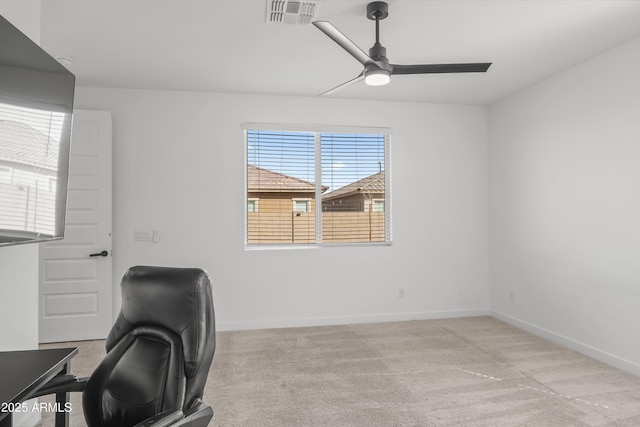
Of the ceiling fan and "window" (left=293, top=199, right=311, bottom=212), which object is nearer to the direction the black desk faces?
the ceiling fan

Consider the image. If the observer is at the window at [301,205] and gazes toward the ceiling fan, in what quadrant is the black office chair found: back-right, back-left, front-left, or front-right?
front-right

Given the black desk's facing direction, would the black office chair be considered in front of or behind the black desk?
in front

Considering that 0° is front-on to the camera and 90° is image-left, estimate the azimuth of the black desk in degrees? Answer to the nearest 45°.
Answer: approximately 315°

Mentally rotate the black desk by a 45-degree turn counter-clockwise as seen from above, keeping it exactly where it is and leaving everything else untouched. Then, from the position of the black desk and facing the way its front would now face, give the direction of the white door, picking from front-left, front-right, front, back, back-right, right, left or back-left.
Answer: left

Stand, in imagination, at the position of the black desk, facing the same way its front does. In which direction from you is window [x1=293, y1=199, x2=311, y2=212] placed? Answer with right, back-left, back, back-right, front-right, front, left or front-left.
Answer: left
